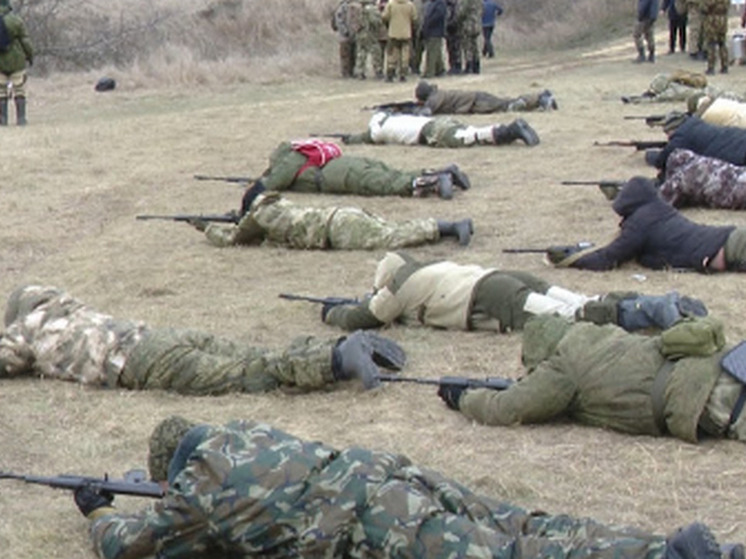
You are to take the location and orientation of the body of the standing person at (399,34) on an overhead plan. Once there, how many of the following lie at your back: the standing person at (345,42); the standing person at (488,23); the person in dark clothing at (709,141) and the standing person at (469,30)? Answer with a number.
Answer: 1

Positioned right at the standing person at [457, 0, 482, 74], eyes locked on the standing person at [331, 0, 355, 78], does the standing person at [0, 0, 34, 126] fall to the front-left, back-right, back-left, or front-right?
front-left

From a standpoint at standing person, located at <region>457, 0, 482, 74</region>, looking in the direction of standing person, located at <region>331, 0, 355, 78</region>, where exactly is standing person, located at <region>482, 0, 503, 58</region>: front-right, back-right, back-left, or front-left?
back-right

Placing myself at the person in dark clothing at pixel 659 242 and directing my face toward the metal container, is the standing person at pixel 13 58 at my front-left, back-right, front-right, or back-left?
front-left

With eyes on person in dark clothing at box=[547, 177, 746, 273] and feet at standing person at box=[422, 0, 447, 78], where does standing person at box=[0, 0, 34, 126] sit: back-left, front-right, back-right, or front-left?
front-right
